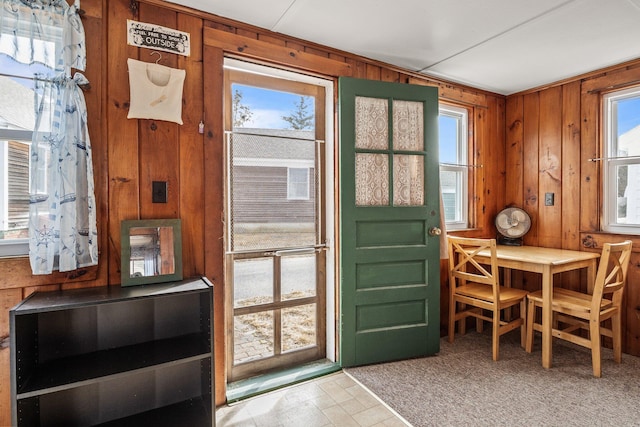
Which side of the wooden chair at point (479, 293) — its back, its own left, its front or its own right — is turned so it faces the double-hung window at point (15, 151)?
back

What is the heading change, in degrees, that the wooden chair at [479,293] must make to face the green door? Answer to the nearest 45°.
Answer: approximately 180°

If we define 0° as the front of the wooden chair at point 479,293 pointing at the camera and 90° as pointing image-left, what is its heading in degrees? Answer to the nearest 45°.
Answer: approximately 225°

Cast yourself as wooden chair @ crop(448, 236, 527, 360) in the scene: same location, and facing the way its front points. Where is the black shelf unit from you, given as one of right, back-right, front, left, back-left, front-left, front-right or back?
back

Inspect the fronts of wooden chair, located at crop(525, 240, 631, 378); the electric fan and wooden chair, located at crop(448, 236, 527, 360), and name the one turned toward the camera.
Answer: the electric fan

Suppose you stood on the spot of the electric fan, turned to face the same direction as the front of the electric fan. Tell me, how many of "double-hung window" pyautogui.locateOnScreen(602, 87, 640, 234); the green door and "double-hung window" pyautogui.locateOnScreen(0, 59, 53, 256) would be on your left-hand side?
1

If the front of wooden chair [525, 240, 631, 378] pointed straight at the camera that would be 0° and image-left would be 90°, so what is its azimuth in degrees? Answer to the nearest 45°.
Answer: approximately 135°

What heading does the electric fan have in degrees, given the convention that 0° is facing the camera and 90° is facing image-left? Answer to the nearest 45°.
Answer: approximately 0°

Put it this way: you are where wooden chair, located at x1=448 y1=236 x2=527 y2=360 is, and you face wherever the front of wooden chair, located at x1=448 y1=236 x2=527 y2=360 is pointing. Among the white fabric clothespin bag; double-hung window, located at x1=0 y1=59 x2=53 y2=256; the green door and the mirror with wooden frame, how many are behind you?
4

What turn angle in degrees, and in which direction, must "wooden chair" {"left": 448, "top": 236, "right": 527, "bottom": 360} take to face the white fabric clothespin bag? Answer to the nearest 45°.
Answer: approximately 180°
